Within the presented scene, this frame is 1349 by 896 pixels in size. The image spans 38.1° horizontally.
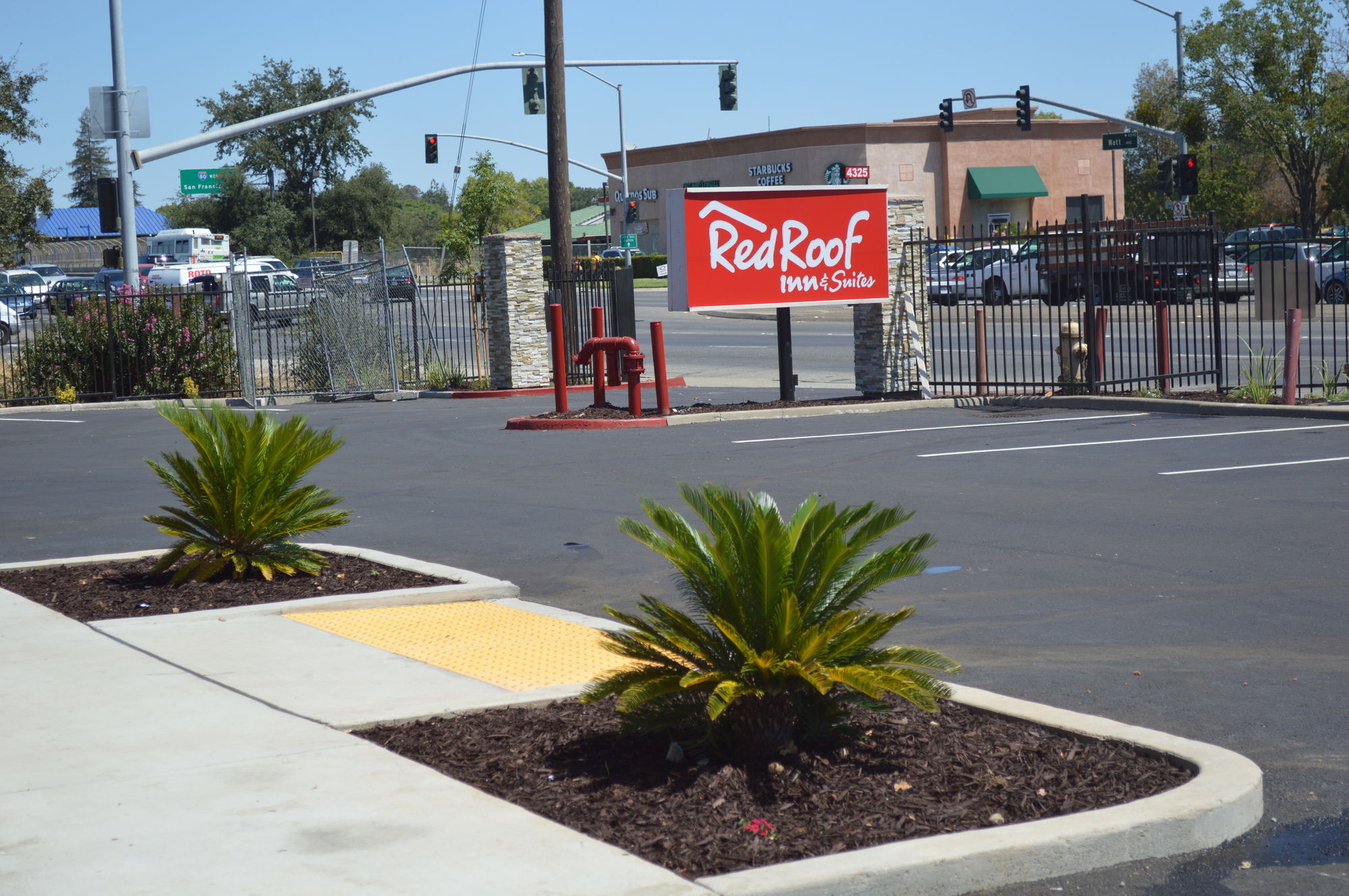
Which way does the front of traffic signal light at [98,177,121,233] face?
away from the camera

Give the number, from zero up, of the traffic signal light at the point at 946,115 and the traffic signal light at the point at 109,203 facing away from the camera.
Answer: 1

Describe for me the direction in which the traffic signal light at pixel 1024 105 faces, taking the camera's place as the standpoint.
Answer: facing the viewer and to the left of the viewer

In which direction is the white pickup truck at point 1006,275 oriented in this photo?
to the viewer's left

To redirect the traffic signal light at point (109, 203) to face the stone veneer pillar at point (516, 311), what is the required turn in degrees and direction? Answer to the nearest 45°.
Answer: approximately 135° to its right

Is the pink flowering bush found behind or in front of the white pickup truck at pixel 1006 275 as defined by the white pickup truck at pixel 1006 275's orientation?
in front

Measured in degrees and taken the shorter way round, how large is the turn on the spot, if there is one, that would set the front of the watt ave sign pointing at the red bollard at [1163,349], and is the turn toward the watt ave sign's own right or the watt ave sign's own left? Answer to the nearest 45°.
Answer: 0° — it already faces it

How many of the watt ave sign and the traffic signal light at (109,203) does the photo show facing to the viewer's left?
0

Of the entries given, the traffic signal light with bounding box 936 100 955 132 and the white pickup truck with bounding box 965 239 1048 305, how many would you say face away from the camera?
0

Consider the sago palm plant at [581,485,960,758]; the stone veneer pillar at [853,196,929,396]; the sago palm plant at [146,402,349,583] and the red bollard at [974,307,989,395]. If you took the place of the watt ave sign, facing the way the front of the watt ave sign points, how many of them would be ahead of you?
4

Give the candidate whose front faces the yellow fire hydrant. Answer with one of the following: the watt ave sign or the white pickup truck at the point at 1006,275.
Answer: the watt ave sign

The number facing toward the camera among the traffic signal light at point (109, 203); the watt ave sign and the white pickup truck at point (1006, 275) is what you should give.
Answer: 1
